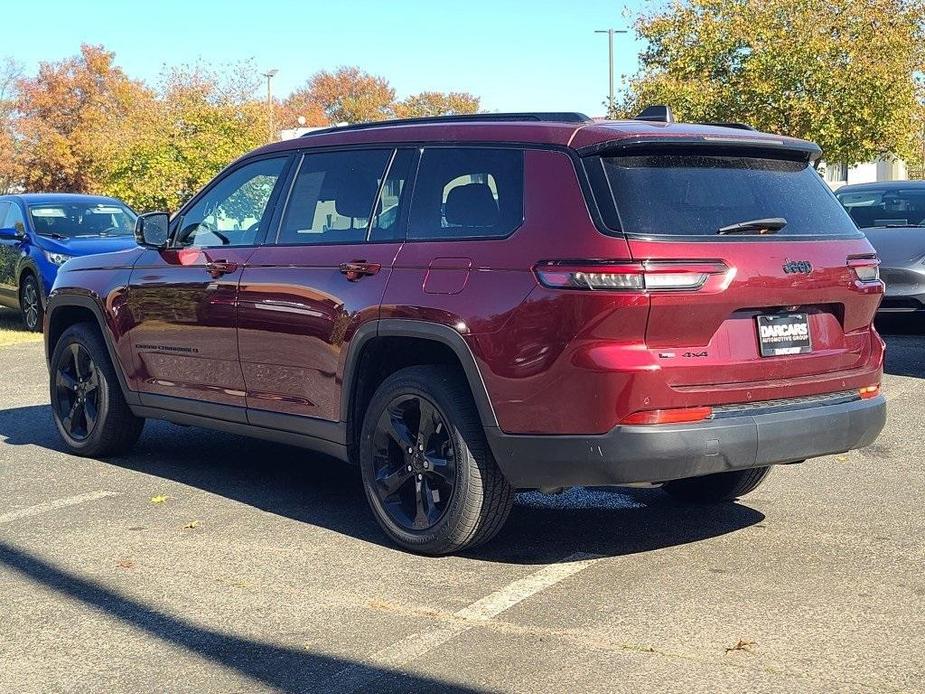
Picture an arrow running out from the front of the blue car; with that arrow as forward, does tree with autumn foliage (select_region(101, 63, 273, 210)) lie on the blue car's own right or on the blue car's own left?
on the blue car's own left

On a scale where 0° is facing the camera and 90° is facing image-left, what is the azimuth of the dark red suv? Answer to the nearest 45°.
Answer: approximately 135°

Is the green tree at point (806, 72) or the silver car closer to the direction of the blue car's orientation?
the silver car

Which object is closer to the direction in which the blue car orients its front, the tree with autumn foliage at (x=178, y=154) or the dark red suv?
the dark red suv

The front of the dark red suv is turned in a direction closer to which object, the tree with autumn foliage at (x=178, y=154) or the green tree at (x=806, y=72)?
the tree with autumn foliage

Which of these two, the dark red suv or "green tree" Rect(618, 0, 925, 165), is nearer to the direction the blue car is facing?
the dark red suv

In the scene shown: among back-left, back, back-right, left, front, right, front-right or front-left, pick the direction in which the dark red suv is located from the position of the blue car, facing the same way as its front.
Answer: front-right

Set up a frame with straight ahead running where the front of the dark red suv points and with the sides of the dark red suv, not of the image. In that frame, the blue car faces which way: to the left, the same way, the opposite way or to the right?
the opposite way

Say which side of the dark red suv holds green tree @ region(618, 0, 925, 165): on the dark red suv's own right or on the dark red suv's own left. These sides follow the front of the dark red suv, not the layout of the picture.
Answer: on the dark red suv's own right

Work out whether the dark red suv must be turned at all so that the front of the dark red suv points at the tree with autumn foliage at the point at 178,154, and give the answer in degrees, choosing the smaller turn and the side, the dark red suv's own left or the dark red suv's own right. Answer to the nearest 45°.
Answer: approximately 45° to the dark red suv's own right

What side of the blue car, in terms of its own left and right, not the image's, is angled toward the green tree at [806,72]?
left

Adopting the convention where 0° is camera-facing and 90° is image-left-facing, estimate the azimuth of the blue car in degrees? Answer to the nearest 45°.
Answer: approximately 315°

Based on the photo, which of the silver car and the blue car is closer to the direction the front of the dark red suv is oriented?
the blue car
